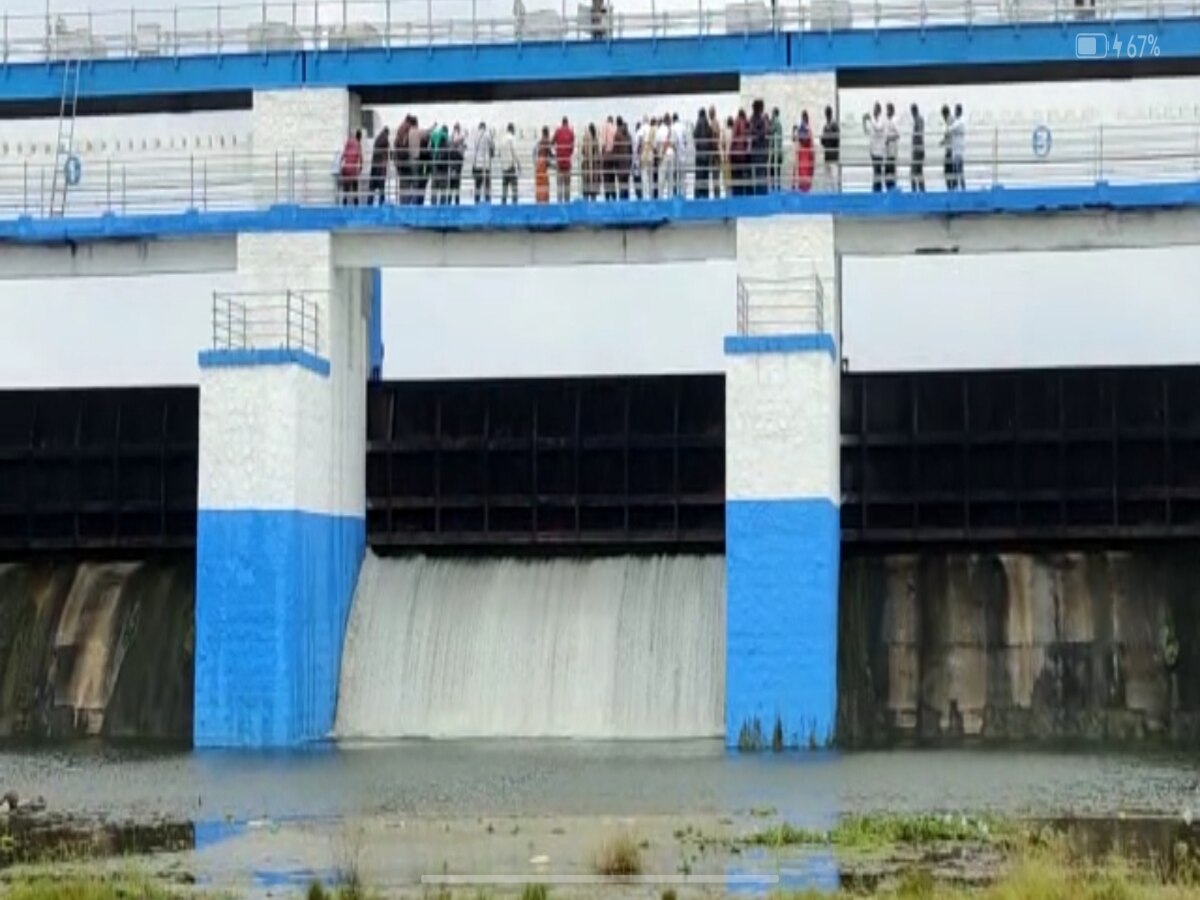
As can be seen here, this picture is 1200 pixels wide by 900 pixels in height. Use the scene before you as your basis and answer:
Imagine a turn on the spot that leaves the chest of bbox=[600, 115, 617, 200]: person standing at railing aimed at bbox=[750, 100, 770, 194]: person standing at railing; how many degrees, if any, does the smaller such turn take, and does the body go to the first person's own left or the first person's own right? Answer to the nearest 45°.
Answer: approximately 45° to the first person's own left

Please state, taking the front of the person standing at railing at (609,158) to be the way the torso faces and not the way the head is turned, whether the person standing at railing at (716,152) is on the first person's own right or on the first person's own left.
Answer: on the first person's own left

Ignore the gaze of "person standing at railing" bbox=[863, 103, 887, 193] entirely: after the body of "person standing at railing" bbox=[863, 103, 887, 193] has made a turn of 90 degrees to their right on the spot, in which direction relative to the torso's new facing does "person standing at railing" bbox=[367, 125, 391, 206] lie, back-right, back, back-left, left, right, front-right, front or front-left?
front

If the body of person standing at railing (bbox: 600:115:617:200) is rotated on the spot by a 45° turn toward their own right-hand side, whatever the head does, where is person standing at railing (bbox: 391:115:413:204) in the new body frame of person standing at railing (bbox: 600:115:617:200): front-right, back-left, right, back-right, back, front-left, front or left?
front-right

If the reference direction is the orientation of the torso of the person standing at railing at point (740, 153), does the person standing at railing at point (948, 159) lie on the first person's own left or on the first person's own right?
on the first person's own left

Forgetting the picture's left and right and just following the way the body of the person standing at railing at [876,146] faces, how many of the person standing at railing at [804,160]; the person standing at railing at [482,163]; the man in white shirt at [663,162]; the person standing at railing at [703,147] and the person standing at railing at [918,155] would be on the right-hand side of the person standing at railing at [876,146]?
4

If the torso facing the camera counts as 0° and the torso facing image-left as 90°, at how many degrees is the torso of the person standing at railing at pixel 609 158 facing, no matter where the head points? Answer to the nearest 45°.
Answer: approximately 0°

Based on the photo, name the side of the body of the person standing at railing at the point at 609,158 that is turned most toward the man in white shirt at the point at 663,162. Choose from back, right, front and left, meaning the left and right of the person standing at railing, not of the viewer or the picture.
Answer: left

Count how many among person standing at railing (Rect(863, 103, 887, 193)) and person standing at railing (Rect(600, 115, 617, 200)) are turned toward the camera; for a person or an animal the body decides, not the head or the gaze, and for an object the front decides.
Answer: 2

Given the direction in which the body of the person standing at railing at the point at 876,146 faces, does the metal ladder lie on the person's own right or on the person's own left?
on the person's own right

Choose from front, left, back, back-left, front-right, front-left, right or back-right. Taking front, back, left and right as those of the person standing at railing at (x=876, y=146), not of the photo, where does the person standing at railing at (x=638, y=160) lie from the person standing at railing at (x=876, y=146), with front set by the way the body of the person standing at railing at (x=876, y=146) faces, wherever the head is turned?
right

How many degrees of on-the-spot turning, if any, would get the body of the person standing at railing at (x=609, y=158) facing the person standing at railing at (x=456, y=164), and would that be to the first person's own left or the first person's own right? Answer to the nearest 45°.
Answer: approximately 90° to the first person's own right
